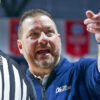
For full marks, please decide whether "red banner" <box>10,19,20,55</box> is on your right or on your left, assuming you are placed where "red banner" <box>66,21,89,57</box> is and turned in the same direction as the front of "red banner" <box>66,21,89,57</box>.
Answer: on your right

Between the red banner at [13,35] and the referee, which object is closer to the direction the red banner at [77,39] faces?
the referee

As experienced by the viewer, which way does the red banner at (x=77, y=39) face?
facing the viewer

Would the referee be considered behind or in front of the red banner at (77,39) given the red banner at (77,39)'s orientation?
in front
